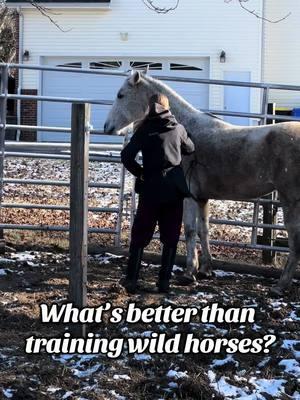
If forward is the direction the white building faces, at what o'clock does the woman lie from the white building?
The woman is roughly at 12 o'clock from the white building.

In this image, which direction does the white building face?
toward the camera

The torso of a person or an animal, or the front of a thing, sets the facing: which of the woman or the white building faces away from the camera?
the woman

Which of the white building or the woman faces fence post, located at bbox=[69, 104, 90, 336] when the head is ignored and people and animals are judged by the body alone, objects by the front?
the white building

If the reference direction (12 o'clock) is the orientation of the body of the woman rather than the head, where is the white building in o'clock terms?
The white building is roughly at 12 o'clock from the woman.

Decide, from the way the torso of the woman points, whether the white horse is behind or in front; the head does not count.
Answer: in front

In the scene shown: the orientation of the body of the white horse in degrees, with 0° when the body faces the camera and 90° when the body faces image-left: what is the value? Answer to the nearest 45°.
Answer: approximately 90°

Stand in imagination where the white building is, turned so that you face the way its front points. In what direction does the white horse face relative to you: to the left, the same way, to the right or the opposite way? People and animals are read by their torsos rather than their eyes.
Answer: to the right

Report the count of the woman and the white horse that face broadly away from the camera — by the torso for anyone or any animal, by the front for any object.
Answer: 1

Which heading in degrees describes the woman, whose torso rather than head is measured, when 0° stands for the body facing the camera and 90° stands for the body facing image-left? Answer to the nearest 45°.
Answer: approximately 180°

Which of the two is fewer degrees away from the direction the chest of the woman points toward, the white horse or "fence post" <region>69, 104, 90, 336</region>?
the white horse

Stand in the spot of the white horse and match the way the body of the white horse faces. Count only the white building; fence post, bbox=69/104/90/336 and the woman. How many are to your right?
1

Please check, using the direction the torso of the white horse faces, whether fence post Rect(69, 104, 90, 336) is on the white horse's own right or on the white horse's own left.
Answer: on the white horse's own left
